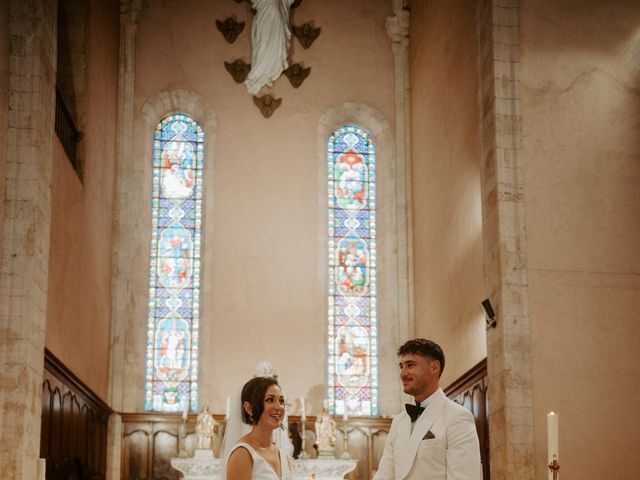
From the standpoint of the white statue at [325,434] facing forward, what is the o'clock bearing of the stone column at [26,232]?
The stone column is roughly at 1 o'clock from the white statue.

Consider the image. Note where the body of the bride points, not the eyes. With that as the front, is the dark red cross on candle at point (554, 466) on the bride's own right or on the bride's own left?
on the bride's own left

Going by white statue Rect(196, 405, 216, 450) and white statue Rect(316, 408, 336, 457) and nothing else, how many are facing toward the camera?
2

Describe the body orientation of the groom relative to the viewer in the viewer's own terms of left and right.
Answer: facing the viewer and to the left of the viewer

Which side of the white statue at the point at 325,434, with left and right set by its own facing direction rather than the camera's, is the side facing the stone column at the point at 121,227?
right

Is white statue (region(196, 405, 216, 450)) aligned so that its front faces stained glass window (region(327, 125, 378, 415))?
no

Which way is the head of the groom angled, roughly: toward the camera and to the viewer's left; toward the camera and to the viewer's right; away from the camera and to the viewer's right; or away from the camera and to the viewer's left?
toward the camera and to the viewer's left

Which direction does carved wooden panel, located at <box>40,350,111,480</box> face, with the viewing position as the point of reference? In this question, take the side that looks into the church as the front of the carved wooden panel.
facing the viewer and to the right of the viewer

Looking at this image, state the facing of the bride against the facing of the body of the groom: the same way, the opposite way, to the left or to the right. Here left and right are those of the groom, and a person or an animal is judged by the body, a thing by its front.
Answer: to the left

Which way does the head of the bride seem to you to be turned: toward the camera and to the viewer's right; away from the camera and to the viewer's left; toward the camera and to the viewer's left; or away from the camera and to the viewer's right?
toward the camera and to the viewer's right

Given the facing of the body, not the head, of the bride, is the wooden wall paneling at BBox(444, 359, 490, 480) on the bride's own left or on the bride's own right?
on the bride's own left

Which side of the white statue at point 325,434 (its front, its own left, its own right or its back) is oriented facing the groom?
front

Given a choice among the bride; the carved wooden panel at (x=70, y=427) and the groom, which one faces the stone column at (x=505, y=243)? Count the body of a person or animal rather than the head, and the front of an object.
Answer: the carved wooden panel

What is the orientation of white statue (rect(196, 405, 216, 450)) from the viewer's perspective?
toward the camera

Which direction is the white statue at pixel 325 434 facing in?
toward the camera

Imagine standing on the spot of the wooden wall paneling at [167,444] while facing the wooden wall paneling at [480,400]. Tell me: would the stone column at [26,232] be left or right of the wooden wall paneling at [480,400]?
right

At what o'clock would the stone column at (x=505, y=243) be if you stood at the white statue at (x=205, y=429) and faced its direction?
The stone column is roughly at 11 o'clock from the white statue.

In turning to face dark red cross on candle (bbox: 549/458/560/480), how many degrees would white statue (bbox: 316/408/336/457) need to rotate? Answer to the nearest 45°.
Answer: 0° — it already faces it
